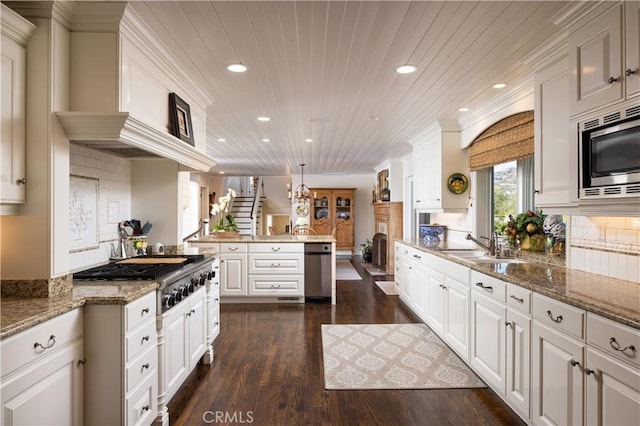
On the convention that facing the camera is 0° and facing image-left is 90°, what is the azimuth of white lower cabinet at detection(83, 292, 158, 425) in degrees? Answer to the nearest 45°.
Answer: approximately 315°

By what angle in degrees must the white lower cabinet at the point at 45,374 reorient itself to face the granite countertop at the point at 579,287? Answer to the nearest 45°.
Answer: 0° — it already faces it

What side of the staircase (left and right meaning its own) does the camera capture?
front

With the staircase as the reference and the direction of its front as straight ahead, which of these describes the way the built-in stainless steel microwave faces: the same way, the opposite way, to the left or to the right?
to the right

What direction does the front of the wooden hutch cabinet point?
toward the camera

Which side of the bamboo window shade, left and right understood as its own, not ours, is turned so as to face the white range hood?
front

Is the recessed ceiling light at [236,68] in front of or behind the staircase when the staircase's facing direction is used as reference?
in front

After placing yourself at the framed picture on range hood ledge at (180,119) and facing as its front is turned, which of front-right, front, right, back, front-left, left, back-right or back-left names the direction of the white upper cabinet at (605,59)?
front

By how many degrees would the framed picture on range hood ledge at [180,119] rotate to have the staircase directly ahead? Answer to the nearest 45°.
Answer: approximately 135° to its left

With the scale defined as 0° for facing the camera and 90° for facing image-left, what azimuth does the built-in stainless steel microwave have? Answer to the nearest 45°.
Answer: approximately 45°

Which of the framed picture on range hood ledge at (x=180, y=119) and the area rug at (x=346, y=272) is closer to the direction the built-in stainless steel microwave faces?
the framed picture on range hood ledge

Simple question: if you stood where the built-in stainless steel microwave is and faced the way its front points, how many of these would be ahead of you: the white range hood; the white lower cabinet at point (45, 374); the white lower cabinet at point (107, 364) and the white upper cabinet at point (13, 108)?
4

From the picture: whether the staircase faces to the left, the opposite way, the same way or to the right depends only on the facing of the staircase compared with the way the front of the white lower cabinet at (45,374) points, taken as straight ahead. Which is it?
to the right

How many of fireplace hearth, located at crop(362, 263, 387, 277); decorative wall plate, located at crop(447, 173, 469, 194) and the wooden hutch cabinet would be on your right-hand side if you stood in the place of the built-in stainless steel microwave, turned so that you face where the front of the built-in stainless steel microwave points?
3

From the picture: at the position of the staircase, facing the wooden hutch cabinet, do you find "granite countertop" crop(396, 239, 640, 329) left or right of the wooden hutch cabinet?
right

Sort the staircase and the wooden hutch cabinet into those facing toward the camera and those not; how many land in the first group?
2
